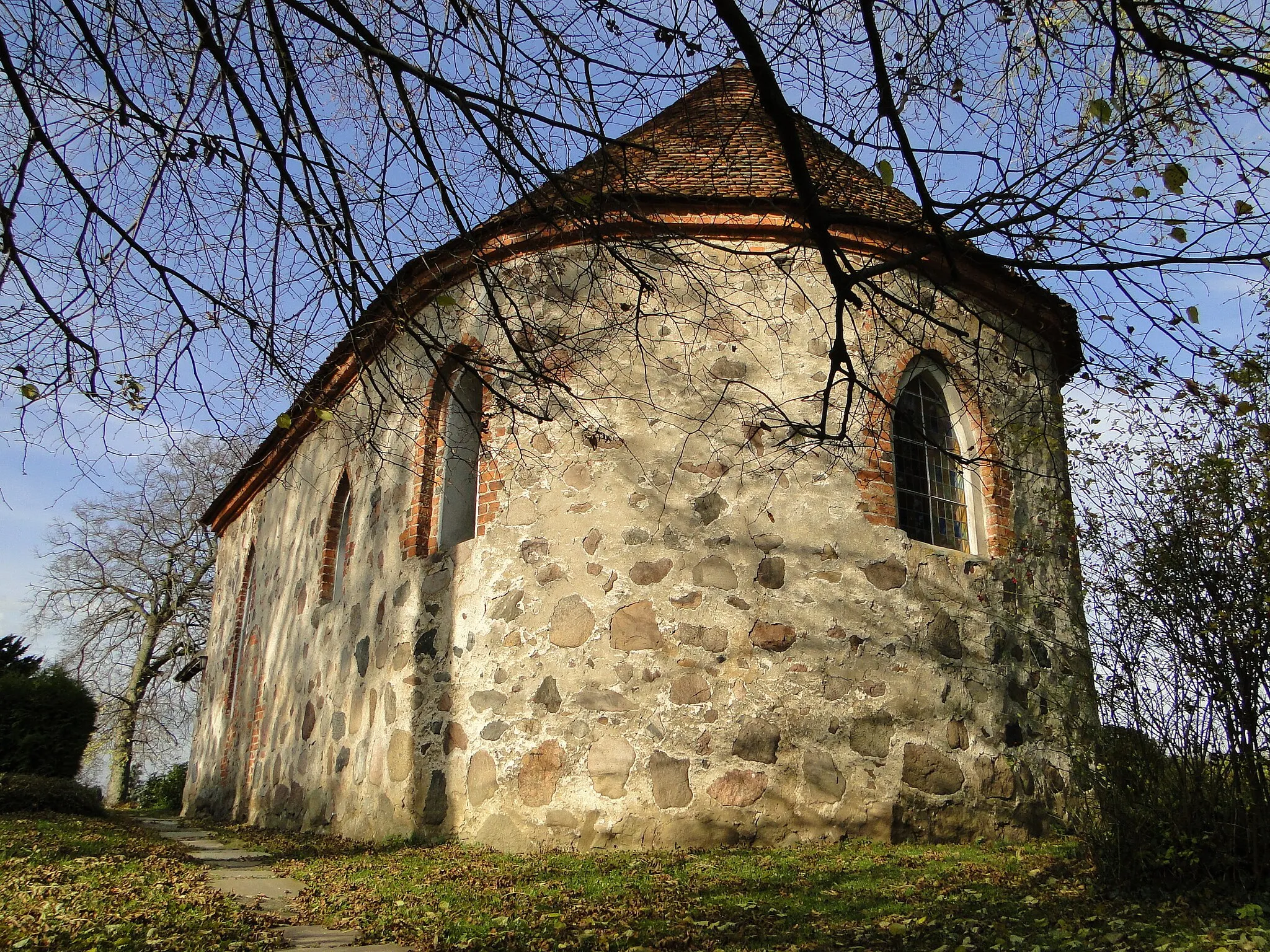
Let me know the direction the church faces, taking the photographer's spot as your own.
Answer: facing away from the viewer and to the left of the viewer

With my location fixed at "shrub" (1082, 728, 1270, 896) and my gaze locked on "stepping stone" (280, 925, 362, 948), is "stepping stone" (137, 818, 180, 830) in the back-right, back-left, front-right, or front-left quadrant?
front-right

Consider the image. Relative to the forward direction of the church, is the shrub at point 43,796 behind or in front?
in front

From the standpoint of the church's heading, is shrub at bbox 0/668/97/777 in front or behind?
in front

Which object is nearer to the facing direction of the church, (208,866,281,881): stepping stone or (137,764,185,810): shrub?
the shrub

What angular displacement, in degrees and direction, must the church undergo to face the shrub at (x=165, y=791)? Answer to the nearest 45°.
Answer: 0° — it already faces it

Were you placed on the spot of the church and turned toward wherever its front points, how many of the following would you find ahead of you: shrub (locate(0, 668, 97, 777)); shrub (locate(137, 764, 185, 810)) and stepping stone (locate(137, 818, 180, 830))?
3

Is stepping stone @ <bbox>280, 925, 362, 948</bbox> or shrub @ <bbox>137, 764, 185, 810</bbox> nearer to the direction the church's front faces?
the shrub

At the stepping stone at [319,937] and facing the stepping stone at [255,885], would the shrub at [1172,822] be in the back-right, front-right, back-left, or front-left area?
back-right
